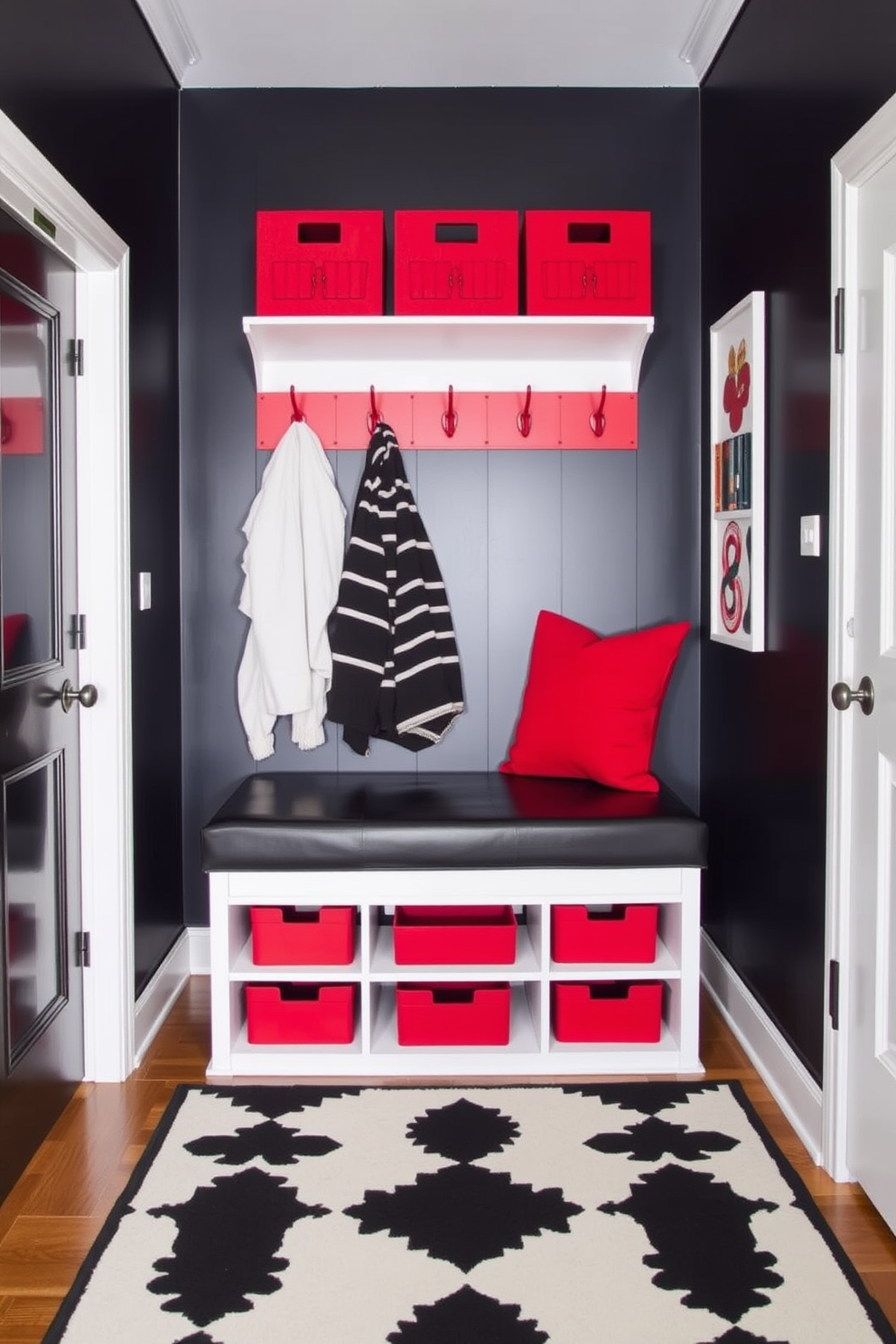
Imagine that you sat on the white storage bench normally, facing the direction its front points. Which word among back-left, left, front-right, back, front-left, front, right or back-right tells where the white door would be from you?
front-left

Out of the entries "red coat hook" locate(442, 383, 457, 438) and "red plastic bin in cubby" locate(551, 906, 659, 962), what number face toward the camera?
2

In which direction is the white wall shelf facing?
toward the camera

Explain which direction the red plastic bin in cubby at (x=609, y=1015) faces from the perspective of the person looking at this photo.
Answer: facing the viewer

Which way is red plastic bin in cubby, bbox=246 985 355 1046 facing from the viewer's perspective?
toward the camera

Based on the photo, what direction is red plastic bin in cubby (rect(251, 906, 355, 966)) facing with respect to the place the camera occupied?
facing the viewer

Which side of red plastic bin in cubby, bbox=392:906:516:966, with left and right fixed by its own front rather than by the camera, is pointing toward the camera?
front
